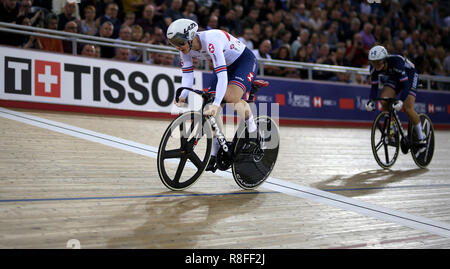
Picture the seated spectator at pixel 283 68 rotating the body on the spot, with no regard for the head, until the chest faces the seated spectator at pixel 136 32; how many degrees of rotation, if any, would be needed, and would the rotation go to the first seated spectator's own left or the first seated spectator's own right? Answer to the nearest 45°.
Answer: approximately 45° to the first seated spectator's own right

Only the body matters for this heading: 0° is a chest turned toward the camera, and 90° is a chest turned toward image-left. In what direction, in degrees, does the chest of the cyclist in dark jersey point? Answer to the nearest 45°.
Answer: approximately 45°

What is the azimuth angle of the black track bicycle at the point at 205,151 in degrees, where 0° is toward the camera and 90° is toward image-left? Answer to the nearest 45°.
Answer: approximately 45°

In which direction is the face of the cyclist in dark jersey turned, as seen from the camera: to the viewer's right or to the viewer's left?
to the viewer's left

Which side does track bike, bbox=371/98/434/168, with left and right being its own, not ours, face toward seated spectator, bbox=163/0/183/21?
right

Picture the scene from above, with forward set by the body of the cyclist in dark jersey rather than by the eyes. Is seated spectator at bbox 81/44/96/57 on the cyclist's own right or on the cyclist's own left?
on the cyclist's own right

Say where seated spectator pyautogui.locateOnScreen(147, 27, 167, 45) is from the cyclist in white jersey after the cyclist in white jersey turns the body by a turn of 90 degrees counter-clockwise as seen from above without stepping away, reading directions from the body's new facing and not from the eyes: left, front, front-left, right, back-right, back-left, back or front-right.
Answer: back-left

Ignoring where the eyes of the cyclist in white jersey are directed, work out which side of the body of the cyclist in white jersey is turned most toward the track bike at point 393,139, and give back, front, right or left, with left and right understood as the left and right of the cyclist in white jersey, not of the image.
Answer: back

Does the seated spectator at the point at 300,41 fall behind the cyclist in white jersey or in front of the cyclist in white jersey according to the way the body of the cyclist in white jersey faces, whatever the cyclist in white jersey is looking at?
behind

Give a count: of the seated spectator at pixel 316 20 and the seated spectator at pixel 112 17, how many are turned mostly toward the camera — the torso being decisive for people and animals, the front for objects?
2
